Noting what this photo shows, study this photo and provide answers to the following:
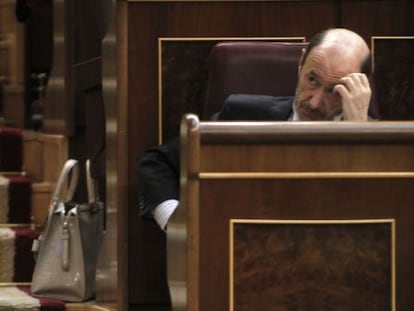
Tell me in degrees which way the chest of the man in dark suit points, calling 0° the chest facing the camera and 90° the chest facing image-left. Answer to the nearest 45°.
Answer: approximately 0°
